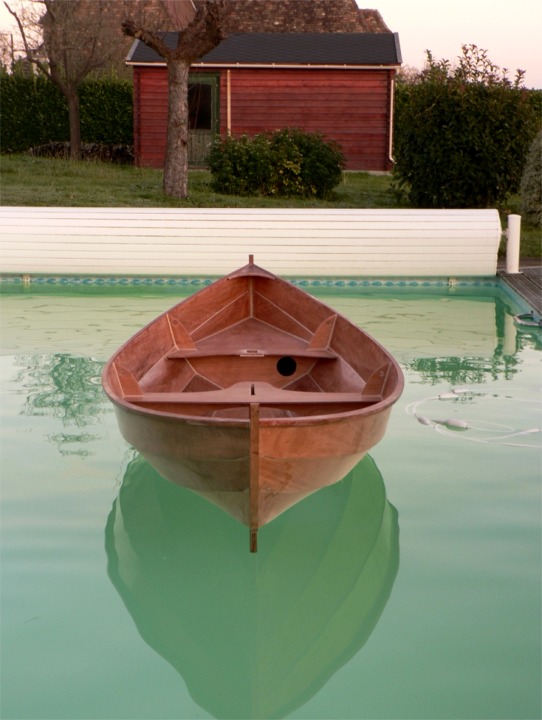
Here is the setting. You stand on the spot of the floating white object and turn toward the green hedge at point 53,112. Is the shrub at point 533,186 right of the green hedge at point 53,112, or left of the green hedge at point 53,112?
right

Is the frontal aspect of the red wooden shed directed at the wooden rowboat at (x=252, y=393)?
yes

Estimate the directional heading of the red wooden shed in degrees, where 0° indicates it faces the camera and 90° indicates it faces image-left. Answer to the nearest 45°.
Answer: approximately 0°

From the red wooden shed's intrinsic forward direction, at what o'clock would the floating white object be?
The floating white object is roughly at 12 o'clock from the red wooden shed.

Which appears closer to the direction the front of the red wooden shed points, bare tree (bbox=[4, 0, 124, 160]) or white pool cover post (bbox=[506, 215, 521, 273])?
the white pool cover post

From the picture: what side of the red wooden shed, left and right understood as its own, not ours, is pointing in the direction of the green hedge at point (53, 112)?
right
